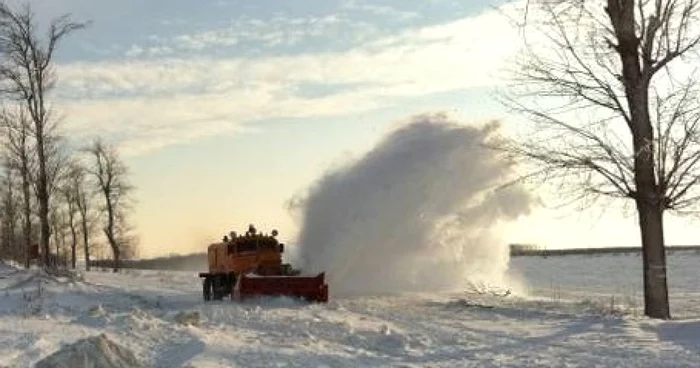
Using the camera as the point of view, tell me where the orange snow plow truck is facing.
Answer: facing the viewer and to the right of the viewer

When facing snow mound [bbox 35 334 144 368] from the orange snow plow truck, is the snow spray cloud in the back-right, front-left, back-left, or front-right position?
back-left

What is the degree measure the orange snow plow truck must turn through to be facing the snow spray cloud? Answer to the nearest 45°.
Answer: approximately 90° to its left

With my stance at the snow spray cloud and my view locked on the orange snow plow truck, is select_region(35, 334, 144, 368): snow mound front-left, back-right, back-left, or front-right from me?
front-left

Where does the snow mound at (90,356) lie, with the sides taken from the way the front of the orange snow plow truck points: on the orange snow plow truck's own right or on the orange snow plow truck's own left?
on the orange snow plow truck's own right
